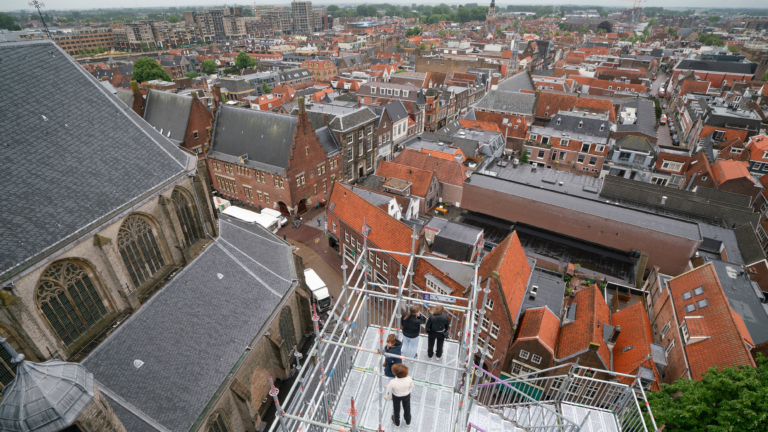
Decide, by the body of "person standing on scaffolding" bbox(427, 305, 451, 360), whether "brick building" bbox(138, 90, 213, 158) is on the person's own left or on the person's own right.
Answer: on the person's own left

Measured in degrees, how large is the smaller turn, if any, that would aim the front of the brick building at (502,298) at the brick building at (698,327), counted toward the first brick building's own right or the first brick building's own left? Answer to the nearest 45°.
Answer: approximately 135° to the first brick building's own left

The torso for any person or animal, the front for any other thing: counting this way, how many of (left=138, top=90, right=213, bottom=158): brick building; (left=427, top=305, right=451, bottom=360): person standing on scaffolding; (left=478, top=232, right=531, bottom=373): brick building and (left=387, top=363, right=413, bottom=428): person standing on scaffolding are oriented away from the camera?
2

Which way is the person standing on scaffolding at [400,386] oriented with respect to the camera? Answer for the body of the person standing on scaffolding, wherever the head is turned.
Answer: away from the camera

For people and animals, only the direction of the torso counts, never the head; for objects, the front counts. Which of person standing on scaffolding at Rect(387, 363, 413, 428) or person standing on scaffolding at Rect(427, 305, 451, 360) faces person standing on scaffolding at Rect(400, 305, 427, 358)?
person standing on scaffolding at Rect(387, 363, 413, 428)

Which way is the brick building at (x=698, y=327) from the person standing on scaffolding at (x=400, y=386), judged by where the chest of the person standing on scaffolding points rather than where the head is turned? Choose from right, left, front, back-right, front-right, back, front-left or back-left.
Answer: front-right

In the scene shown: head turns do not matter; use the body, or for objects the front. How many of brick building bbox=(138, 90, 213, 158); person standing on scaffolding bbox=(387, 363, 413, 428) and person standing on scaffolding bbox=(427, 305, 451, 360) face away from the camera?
2

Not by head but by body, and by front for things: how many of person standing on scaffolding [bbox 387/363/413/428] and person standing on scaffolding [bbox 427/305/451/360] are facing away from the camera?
2

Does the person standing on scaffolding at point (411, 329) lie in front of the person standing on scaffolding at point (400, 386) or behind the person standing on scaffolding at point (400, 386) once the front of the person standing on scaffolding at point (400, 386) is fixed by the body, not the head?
in front

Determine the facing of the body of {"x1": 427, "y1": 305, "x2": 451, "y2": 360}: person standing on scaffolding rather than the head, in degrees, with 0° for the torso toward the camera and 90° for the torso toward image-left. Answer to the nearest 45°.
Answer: approximately 180°

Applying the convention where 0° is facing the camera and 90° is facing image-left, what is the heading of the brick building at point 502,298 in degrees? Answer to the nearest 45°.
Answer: approximately 45°
